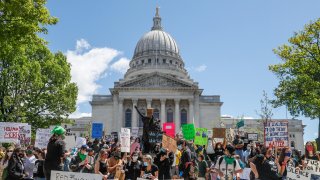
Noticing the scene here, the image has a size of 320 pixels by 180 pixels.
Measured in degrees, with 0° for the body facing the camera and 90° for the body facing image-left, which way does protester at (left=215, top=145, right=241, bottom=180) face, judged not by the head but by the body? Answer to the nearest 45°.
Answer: approximately 0°

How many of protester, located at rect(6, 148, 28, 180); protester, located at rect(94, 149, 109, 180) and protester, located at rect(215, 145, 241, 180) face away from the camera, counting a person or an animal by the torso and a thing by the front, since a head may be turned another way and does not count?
0

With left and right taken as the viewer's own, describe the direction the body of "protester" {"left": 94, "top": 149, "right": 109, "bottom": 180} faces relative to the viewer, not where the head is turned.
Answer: facing the viewer and to the right of the viewer

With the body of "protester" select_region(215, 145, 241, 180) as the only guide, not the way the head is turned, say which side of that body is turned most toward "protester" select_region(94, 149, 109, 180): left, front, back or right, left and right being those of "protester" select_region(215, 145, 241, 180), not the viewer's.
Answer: right
